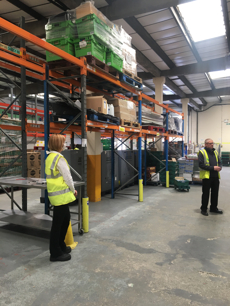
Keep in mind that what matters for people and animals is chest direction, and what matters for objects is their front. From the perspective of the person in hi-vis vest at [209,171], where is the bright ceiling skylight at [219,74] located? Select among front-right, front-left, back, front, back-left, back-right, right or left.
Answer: back-left

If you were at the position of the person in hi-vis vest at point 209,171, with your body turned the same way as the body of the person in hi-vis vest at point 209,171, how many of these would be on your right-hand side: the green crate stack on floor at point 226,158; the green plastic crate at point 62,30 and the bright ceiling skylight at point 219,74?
1

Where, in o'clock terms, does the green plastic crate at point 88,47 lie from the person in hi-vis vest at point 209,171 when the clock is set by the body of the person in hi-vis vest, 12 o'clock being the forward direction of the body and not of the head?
The green plastic crate is roughly at 3 o'clock from the person in hi-vis vest.

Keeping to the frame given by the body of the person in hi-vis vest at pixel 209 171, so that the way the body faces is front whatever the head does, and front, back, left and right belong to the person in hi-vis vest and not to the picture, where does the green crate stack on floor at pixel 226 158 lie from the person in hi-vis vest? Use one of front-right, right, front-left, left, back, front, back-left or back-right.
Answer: back-left

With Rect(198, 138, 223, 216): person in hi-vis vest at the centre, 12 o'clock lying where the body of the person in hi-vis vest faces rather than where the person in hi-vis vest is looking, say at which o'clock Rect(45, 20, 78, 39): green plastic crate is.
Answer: The green plastic crate is roughly at 3 o'clock from the person in hi-vis vest.

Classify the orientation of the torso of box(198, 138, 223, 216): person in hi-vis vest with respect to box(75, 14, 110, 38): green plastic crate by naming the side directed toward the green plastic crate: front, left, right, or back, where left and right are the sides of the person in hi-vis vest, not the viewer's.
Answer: right

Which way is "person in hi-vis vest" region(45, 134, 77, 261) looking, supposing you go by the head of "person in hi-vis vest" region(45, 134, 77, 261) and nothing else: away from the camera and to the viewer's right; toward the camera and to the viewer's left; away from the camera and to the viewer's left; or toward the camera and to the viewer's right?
away from the camera and to the viewer's right

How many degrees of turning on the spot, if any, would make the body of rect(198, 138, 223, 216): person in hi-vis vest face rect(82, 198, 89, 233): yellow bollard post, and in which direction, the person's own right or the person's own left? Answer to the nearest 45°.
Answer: approximately 90° to the person's own right

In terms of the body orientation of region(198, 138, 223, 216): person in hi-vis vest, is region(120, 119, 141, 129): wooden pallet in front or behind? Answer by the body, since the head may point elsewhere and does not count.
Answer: behind

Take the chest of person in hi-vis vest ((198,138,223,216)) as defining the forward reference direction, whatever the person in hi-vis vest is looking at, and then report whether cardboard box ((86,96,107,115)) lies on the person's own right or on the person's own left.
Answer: on the person's own right

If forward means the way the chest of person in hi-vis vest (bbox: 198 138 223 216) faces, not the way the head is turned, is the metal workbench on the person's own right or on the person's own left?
on the person's own right

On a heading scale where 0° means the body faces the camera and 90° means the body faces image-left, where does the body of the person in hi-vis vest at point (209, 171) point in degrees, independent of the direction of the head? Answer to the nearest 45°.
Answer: approximately 315°

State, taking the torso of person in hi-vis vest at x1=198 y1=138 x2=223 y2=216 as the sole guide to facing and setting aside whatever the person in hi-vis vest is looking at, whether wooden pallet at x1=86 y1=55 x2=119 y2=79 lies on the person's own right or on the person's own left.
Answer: on the person's own right

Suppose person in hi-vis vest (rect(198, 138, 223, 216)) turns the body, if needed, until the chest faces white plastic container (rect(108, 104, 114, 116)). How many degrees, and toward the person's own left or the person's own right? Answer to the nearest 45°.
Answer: approximately 135° to the person's own right

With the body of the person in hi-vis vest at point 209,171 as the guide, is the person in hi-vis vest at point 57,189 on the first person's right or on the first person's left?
on the first person's right
